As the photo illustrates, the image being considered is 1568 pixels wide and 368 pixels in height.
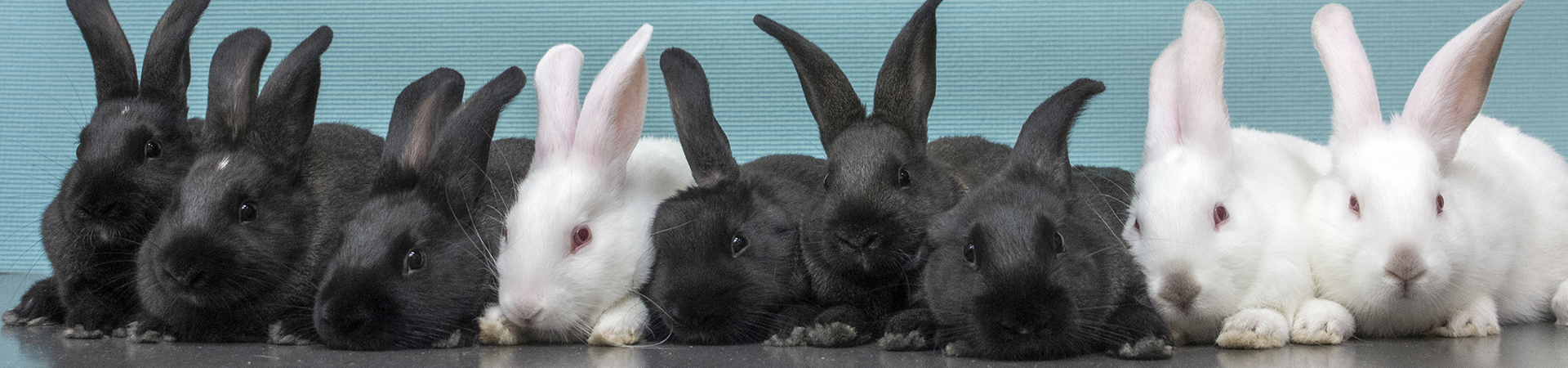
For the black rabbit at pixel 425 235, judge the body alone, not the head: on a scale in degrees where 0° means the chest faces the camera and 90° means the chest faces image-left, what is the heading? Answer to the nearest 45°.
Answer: approximately 45°

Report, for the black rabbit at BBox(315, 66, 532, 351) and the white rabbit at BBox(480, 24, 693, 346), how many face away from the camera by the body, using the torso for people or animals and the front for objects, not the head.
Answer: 0

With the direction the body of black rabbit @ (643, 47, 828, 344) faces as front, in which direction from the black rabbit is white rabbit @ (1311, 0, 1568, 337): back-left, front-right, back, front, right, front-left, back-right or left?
back-left

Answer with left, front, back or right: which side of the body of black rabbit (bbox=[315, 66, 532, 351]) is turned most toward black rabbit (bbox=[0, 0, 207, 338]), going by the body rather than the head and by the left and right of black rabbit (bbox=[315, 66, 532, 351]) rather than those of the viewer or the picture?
right

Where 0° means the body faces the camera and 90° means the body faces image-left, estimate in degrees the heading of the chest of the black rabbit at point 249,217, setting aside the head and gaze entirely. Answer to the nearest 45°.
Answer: approximately 45°

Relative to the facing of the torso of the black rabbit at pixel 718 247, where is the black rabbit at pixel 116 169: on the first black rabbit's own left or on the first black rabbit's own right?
on the first black rabbit's own right

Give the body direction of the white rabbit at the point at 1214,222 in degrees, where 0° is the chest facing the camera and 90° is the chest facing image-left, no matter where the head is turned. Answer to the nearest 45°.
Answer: approximately 45°

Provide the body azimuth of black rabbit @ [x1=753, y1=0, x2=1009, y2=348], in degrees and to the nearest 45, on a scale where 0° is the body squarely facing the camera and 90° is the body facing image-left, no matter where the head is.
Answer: approximately 45°

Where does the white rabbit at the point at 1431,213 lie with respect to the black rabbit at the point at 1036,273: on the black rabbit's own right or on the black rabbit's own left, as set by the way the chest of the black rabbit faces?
on the black rabbit's own left
